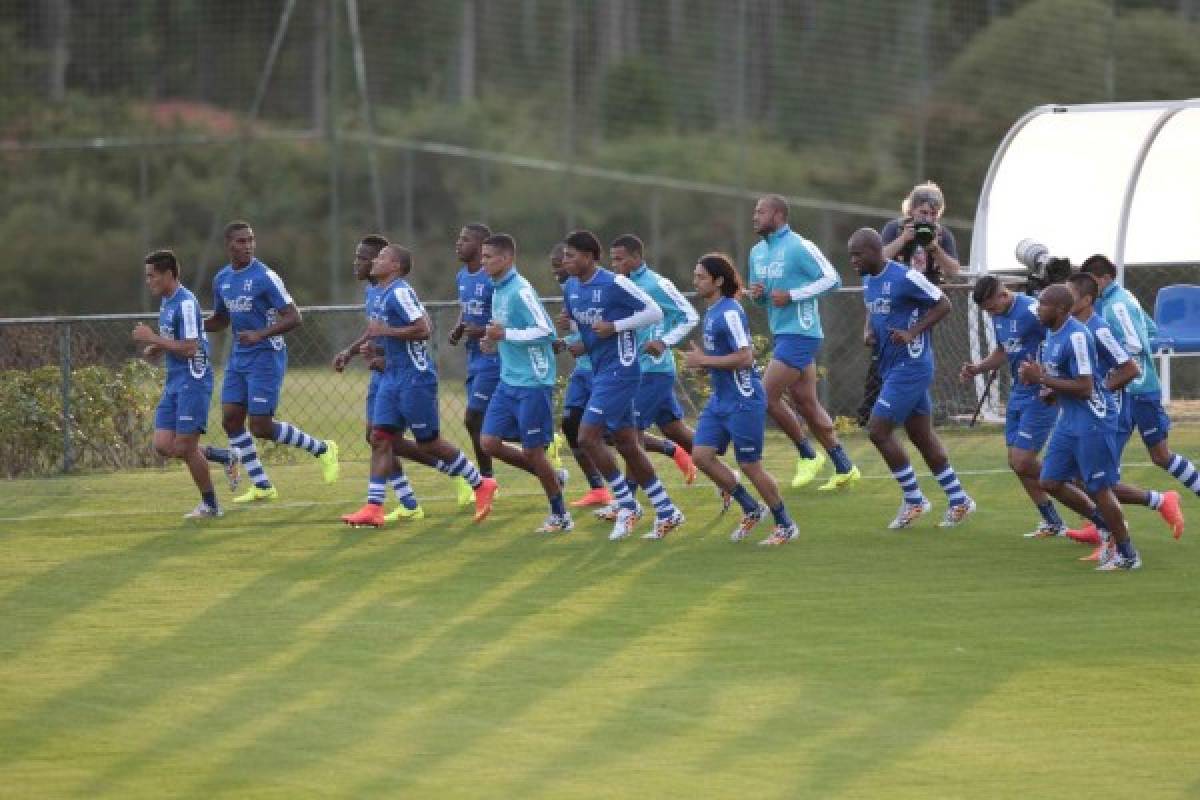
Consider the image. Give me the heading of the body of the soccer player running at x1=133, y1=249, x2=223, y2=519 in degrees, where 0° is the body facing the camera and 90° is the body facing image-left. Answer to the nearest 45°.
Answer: approximately 90°

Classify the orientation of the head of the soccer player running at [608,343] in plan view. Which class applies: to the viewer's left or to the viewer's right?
to the viewer's left

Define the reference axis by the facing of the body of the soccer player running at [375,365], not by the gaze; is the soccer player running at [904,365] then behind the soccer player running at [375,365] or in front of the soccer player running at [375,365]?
behind

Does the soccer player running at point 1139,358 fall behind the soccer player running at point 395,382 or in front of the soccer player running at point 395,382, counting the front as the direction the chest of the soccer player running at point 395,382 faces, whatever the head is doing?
behind

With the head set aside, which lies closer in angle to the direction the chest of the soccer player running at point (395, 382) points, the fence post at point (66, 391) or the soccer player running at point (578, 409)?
the fence post

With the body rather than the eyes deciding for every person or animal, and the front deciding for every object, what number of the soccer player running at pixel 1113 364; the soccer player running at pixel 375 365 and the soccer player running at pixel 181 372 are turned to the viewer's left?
3

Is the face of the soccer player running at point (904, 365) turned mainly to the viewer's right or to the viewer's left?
to the viewer's left

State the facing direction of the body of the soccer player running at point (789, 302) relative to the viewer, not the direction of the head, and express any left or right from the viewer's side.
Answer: facing the viewer and to the left of the viewer

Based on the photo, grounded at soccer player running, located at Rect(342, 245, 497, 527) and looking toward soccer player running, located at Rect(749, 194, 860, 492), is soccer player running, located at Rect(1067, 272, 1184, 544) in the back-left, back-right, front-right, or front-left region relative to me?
front-right

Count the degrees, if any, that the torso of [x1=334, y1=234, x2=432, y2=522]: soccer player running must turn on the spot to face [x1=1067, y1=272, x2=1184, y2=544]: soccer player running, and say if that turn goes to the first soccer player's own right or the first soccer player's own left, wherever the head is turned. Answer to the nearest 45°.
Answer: approximately 135° to the first soccer player's own left

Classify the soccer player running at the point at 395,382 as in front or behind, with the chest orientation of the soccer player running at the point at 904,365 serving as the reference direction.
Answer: in front

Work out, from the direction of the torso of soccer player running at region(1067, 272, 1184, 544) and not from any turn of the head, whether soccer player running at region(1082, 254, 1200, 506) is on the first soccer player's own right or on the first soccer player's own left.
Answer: on the first soccer player's own right

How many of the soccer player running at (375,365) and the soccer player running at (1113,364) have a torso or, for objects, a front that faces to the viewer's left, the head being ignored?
2

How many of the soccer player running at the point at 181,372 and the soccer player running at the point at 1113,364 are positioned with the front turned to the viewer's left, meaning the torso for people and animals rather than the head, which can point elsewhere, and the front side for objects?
2

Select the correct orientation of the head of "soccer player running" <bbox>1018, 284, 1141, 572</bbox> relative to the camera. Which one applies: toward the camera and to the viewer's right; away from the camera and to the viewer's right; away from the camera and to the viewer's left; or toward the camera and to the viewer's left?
toward the camera and to the viewer's left
